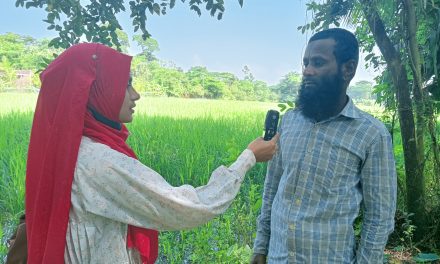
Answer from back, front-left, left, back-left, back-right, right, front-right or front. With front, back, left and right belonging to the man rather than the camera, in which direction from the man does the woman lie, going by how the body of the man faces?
front

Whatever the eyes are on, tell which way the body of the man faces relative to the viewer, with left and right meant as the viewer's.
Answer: facing the viewer and to the left of the viewer

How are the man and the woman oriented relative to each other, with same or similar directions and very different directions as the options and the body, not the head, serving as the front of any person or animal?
very different directions

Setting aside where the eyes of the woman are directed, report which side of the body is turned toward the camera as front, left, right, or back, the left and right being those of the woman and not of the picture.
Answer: right

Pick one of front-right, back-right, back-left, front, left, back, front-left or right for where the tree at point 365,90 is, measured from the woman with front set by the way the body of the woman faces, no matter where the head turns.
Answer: front-left

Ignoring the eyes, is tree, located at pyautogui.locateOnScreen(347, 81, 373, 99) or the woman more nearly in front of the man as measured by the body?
the woman

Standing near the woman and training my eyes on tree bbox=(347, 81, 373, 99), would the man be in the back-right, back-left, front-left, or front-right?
front-right

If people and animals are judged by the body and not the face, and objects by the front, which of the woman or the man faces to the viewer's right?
the woman

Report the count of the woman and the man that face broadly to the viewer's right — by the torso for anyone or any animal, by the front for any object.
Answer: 1

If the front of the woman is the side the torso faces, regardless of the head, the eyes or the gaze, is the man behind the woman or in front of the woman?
in front

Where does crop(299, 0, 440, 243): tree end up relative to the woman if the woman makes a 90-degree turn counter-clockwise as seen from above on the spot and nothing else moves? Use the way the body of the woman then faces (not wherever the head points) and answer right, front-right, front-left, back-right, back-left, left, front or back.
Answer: front-right

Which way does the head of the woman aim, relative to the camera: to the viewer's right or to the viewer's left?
to the viewer's right
